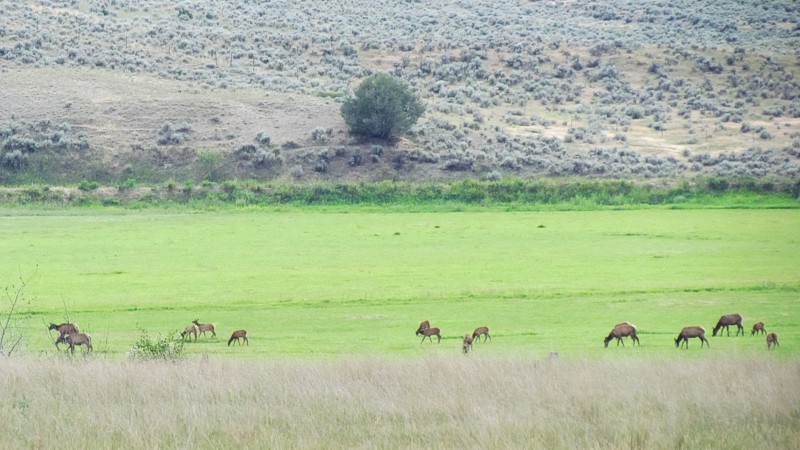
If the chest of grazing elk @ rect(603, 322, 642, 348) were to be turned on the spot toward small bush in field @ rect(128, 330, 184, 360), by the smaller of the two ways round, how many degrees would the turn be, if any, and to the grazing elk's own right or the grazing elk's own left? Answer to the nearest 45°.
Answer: approximately 45° to the grazing elk's own left

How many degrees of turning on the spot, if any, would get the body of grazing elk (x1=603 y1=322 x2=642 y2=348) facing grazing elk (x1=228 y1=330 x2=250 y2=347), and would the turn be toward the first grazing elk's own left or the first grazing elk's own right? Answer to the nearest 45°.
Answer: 0° — it already faces it

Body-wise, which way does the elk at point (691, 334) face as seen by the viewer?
to the viewer's left

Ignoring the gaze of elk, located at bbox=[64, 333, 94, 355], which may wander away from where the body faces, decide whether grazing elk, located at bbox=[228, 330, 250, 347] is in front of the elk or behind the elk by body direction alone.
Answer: behind

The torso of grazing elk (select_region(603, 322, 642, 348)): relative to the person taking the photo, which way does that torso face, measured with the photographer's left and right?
facing to the left of the viewer

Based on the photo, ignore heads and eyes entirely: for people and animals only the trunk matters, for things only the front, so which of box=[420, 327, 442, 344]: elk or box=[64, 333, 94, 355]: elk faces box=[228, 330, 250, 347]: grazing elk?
box=[420, 327, 442, 344]: elk

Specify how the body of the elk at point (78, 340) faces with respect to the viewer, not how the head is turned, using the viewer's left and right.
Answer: facing to the left of the viewer

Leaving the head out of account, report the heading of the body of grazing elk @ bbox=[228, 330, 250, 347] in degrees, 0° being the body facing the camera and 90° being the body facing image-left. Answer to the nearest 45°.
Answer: approximately 90°
